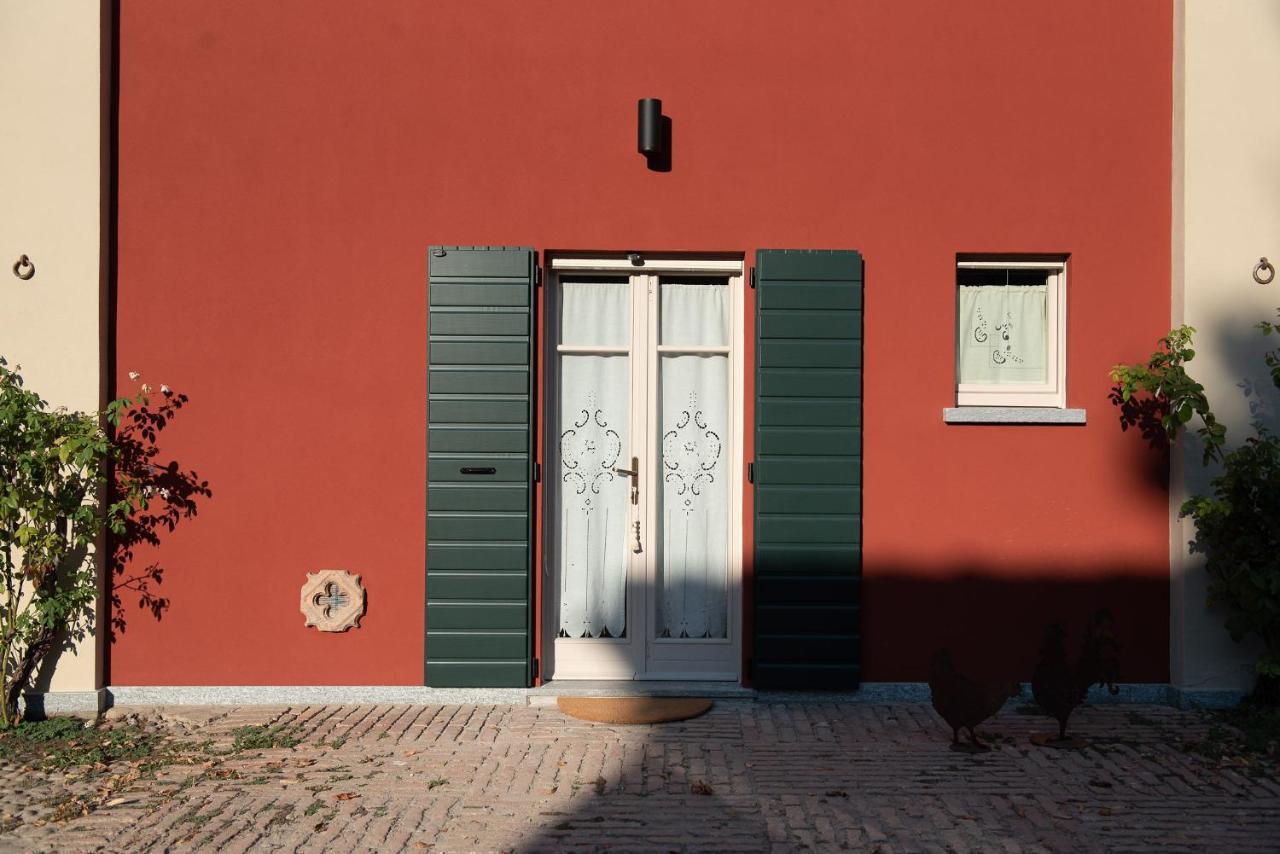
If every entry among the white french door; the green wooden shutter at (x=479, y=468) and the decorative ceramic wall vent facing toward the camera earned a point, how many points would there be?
3

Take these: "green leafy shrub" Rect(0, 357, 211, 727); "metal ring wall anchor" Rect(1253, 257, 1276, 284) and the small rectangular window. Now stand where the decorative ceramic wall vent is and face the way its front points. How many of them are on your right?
1

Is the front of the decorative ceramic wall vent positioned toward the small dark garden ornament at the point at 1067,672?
no

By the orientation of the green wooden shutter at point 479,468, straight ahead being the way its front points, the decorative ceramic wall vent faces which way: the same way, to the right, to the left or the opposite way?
the same way

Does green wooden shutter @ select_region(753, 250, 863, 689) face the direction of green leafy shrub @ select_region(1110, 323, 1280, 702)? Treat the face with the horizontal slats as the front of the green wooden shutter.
no

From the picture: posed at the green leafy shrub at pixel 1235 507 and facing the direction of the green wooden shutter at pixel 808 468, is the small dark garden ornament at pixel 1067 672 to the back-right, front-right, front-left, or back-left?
front-left

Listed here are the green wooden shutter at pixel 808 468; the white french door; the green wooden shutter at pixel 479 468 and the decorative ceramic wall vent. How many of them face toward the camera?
4

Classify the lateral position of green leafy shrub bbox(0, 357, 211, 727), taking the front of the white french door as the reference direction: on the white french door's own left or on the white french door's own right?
on the white french door's own right

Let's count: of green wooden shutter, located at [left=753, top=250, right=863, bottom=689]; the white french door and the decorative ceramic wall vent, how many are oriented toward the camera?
3

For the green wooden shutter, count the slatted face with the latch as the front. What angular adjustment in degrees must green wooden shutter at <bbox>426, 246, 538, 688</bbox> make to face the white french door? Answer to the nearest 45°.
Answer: approximately 90° to its left

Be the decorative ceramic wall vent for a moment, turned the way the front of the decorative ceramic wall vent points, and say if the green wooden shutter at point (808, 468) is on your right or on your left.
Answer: on your left

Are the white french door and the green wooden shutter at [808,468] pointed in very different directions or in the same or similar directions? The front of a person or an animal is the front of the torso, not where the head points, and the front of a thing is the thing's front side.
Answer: same or similar directions

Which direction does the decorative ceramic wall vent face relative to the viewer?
toward the camera

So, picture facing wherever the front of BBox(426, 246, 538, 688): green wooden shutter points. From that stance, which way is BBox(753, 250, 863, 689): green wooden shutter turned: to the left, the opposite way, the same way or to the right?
the same way

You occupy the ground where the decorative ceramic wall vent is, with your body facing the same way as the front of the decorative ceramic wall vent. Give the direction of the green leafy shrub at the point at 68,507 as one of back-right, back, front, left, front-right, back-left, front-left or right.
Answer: right

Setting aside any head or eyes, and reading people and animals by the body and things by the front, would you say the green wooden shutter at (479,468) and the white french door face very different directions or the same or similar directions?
same or similar directions

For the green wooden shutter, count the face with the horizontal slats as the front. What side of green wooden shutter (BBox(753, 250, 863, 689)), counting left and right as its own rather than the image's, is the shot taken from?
front

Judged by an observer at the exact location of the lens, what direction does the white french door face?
facing the viewer
